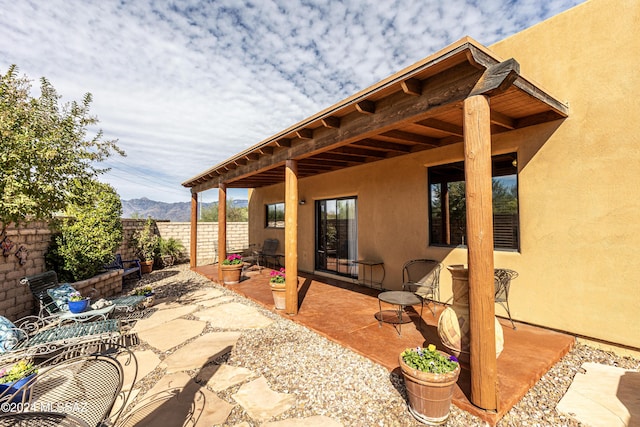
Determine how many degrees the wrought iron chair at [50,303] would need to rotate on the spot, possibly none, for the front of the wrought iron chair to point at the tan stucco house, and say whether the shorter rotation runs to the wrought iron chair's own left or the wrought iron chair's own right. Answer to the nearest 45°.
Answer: approximately 45° to the wrought iron chair's own right

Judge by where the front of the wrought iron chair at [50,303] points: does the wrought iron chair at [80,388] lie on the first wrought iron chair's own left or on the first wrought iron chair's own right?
on the first wrought iron chair's own right

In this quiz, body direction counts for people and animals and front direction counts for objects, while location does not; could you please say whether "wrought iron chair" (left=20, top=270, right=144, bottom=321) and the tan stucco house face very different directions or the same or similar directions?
very different directions

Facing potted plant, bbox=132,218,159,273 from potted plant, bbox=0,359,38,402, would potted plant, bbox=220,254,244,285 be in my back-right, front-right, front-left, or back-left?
front-right

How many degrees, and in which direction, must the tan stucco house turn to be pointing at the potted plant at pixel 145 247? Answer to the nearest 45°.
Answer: approximately 45° to its right

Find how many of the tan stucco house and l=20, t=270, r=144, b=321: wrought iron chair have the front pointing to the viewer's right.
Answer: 1

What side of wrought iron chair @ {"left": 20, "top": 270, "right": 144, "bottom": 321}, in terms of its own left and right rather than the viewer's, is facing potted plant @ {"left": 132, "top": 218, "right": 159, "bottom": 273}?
left

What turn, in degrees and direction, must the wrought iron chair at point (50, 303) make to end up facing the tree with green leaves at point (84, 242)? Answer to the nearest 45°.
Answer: approximately 90° to its left

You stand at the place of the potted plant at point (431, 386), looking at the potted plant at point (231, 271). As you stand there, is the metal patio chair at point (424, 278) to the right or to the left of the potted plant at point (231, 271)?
right

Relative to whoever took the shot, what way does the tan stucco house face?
facing the viewer and to the left of the viewer

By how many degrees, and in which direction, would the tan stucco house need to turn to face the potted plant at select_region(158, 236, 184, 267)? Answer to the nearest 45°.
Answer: approximately 45° to its right

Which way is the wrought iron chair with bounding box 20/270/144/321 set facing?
to the viewer's right
